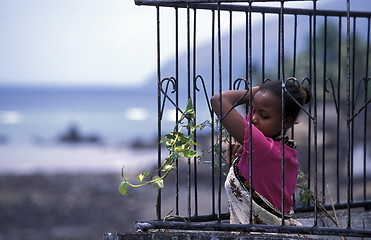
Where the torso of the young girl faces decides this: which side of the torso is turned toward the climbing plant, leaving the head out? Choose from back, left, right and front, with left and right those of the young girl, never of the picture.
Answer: front

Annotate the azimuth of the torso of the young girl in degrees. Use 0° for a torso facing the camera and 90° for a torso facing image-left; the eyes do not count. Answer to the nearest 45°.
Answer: approximately 90°
